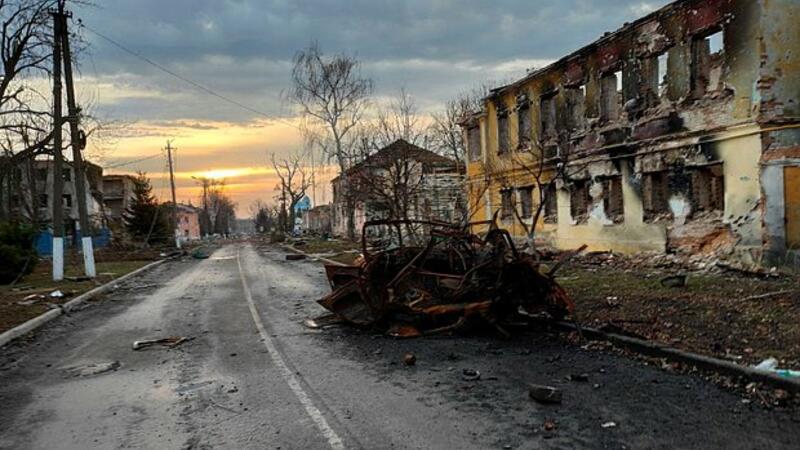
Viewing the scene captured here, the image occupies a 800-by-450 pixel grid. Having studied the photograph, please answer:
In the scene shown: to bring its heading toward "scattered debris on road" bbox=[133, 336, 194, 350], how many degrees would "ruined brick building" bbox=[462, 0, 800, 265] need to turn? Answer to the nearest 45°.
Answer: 0° — it already faces it

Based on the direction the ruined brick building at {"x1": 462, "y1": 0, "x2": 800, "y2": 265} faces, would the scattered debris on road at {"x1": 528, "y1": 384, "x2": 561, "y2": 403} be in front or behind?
in front

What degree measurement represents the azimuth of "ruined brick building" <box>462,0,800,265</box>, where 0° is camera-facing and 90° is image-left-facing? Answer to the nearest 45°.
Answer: approximately 45°

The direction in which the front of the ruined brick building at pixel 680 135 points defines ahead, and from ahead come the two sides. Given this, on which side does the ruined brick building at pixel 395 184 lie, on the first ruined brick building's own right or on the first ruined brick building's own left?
on the first ruined brick building's own right
